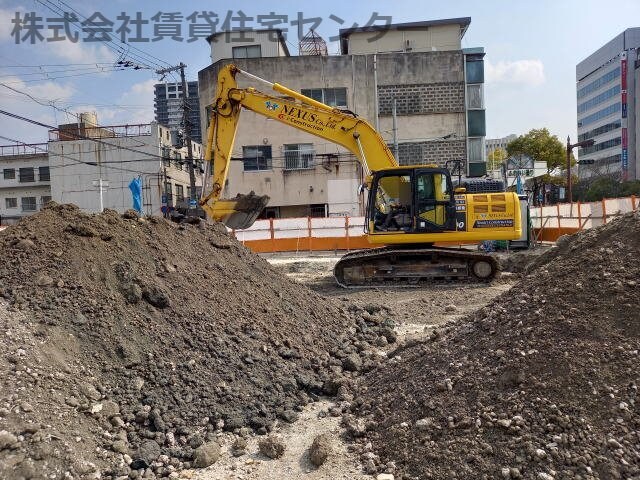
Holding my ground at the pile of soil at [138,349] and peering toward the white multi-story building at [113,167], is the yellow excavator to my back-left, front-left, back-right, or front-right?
front-right

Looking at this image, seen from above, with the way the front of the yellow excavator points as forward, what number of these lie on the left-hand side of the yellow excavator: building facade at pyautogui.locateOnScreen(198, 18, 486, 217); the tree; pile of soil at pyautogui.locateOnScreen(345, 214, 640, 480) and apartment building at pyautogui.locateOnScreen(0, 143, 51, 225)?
1

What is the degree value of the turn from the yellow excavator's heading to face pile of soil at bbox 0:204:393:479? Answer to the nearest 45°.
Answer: approximately 90° to its left

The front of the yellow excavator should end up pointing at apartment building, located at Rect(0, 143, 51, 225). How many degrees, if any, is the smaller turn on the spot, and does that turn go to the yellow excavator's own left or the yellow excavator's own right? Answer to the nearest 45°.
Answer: approximately 45° to the yellow excavator's own right

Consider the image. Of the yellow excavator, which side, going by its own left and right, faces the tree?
right

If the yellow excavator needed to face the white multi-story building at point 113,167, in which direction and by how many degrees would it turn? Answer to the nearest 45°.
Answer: approximately 45° to its right

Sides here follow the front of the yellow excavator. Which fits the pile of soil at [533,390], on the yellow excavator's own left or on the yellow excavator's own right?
on the yellow excavator's own left

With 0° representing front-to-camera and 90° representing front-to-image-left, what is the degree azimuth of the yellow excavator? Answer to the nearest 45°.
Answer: approximately 90°

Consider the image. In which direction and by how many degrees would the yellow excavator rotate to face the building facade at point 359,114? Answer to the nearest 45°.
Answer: approximately 90° to its right

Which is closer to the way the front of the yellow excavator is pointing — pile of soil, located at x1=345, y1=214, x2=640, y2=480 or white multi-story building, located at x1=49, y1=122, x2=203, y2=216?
the white multi-story building

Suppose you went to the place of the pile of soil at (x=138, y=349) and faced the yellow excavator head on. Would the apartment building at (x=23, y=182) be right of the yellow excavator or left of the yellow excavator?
left

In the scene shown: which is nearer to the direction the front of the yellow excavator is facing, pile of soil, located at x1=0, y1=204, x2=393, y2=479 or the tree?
the pile of soil

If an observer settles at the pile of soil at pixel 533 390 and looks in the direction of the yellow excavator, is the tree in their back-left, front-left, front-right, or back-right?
front-right

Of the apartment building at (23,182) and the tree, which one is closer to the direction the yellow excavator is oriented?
the apartment building
